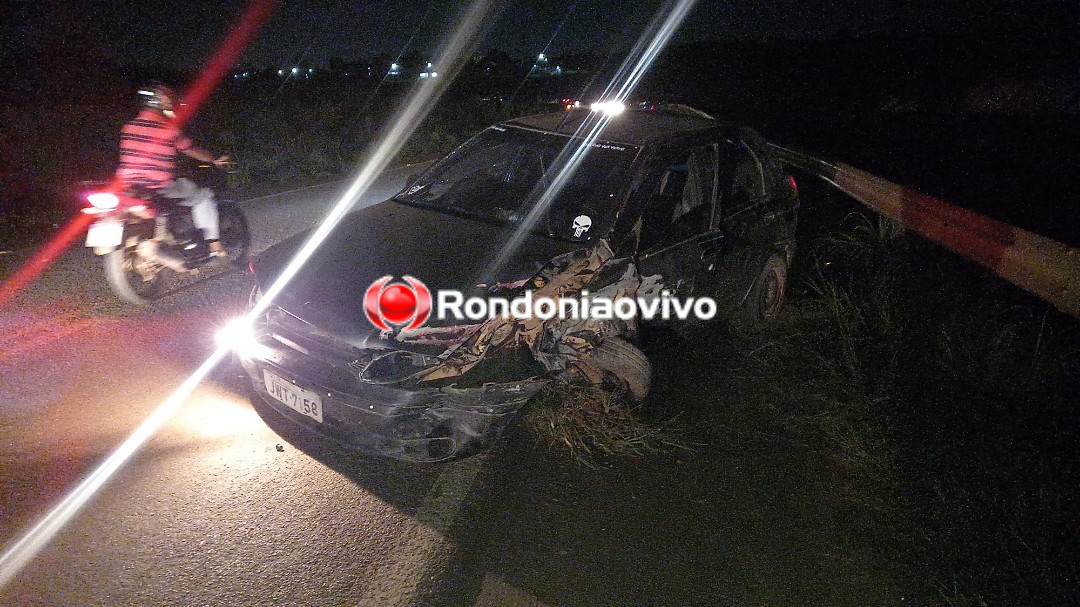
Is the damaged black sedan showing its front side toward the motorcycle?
no

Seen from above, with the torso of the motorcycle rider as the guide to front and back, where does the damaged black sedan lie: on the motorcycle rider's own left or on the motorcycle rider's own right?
on the motorcycle rider's own right

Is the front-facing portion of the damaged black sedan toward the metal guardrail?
no

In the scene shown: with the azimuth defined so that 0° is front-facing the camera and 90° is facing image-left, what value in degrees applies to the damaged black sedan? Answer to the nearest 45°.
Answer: approximately 45°

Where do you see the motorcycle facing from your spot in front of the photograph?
facing away from the viewer and to the right of the viewer

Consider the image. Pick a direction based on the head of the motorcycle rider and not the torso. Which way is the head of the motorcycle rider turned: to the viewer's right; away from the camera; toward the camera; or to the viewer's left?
to the viewer's right

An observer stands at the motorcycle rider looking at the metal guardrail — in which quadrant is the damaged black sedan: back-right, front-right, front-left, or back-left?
front-right

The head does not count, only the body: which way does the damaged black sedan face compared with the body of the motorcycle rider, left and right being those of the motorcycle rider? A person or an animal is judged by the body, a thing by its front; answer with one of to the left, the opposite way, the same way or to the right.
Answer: the opposite way
